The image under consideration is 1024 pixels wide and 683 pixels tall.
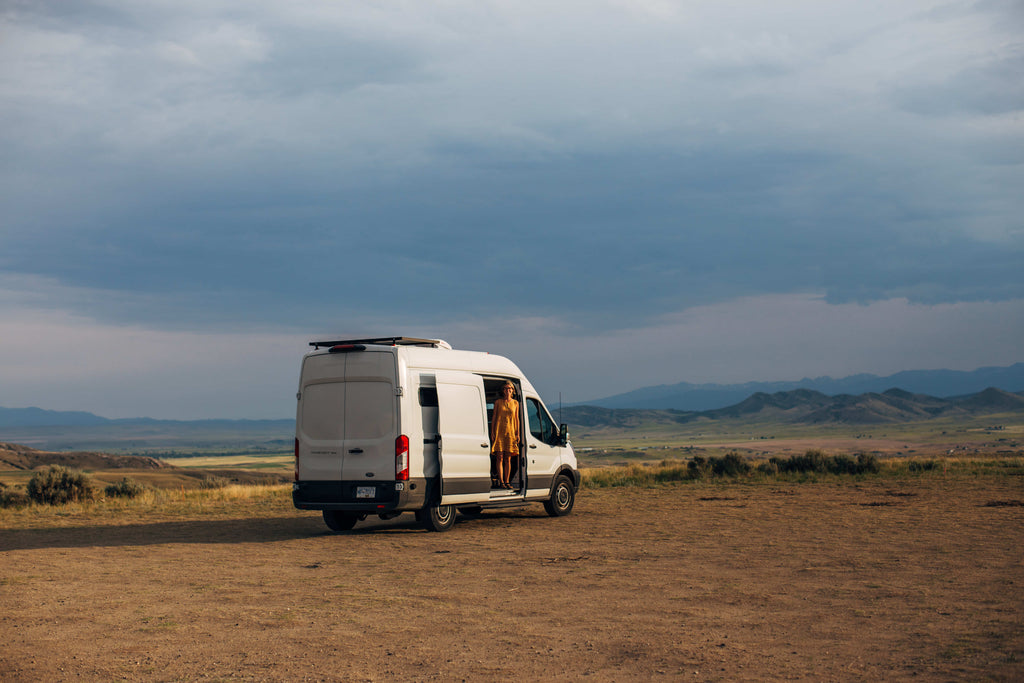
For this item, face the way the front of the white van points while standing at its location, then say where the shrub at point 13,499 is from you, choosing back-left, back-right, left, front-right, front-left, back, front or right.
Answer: left

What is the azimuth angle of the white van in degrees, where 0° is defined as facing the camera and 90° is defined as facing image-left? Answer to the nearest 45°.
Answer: approximately 225°

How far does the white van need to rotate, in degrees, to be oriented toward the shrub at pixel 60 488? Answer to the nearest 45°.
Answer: approximately 90° to its left

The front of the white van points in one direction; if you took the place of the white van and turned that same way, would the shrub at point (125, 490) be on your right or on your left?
on your left

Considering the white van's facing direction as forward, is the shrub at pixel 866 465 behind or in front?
in front

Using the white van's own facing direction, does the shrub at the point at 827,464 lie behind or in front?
in front
